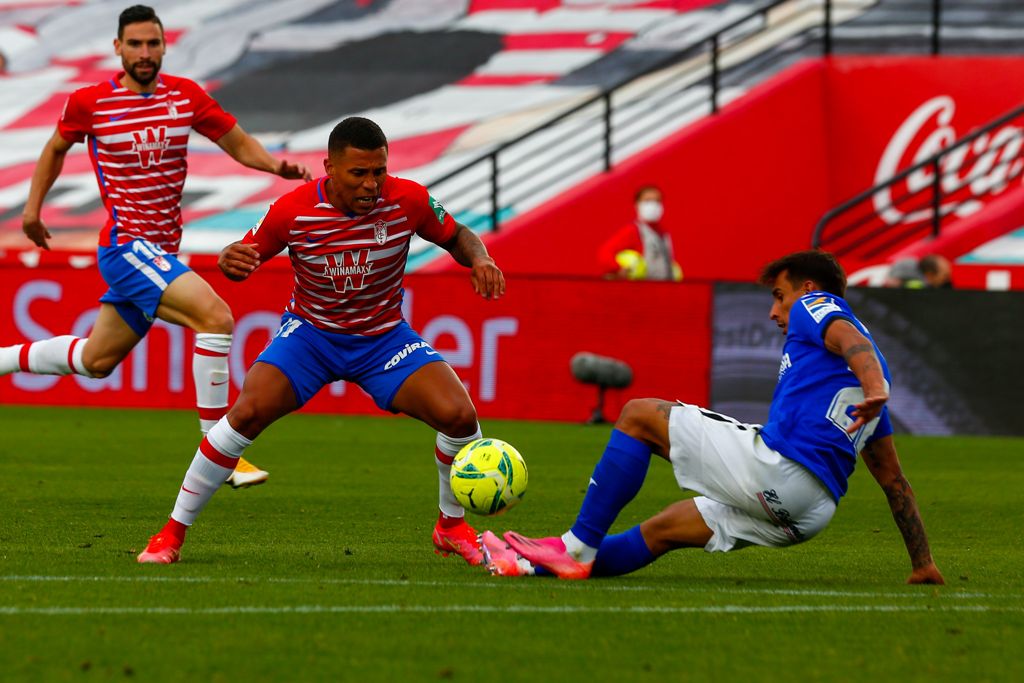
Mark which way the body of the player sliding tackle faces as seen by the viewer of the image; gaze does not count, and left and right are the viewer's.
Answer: facing to the left of the viewer

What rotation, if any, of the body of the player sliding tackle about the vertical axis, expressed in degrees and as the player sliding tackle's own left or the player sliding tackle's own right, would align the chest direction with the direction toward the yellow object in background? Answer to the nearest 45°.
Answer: approximately 90° to the player sliding tackle's own right

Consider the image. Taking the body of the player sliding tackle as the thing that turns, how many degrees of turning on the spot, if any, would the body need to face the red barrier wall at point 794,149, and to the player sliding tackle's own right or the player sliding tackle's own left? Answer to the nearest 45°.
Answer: approximately 90° to the player sliding tackle's own right

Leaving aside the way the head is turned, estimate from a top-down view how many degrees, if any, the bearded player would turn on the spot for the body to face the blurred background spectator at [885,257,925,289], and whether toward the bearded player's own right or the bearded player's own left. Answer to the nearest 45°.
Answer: approximately 90° to the bearded player's own left

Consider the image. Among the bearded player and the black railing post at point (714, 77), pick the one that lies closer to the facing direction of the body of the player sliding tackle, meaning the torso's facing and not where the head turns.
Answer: the bearded player

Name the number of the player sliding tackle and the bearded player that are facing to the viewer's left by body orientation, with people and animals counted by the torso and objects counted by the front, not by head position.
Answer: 1

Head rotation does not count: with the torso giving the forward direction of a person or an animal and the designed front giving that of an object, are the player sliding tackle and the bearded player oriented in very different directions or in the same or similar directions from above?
very different directions

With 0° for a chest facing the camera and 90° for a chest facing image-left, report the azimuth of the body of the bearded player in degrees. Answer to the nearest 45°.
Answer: approximately 315°

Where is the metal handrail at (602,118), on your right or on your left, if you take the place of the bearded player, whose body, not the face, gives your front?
on your left

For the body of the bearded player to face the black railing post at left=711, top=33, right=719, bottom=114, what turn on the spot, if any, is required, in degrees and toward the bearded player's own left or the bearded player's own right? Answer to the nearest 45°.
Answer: approximately 90° to the bearded player's own left

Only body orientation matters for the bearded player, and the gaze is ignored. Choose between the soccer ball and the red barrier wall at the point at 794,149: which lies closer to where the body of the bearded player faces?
the soccer ball
